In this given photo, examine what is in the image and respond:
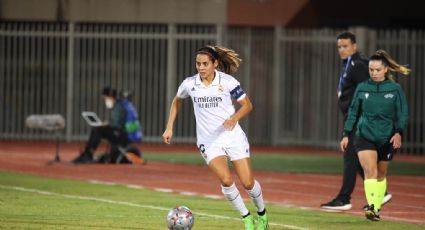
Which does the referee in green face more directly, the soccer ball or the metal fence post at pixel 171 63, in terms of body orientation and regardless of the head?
the soccer ball

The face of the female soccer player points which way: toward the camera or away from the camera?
toward the camera

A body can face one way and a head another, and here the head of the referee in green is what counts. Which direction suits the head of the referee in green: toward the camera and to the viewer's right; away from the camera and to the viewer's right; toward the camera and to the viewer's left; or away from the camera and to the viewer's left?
toward the camera and to the viewer's left

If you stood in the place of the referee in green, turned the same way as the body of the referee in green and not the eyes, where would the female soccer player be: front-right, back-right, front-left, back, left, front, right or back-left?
front-right

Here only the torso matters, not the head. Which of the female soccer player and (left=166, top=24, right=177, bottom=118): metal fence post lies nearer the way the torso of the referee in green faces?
the female soccer player

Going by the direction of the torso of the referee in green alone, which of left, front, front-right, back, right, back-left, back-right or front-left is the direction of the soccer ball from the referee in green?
front-right

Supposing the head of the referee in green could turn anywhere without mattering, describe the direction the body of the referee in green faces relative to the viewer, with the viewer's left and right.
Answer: facing the viewer
